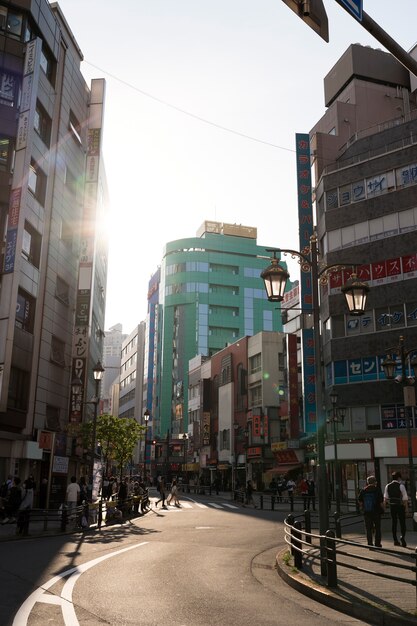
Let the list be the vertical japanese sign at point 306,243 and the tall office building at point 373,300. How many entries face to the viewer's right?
0

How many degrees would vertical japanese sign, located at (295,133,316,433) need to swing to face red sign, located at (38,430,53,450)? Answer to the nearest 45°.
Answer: approximately 45° to its right

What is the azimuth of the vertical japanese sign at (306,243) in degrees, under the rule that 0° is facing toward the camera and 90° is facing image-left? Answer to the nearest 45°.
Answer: approximately 0°

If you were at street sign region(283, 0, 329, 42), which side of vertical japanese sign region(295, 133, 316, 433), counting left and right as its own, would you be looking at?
front

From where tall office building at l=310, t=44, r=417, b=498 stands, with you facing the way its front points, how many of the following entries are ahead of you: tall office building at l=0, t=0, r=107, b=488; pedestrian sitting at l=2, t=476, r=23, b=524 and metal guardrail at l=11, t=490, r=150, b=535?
3

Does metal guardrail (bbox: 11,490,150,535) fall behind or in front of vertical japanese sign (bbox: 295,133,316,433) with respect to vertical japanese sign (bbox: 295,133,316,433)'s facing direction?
in front

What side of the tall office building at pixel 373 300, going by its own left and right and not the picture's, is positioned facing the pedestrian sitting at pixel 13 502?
front
